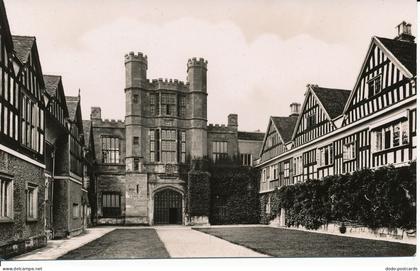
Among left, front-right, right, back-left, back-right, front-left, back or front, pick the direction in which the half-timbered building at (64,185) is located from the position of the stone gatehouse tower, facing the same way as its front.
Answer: front

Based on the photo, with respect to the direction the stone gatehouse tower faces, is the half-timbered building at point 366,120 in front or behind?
in front

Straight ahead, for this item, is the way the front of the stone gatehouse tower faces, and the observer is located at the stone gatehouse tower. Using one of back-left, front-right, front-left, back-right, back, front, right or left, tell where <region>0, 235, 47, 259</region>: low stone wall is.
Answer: front

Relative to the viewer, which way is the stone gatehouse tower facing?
toward the camera

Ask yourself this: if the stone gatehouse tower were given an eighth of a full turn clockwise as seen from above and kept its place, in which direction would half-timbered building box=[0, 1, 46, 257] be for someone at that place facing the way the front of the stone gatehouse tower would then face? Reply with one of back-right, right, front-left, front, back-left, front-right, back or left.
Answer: front-left

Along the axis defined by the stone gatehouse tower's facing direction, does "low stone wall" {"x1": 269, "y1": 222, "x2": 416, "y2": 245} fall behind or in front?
in front
